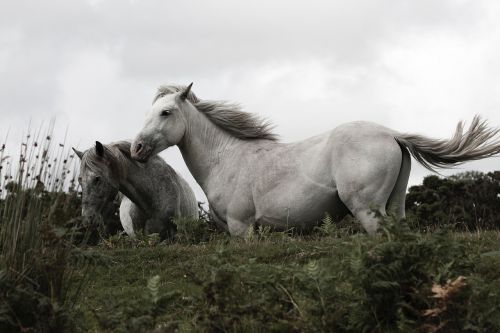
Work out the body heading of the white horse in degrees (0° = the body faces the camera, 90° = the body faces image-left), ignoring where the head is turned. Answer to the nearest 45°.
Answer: approximately 90°

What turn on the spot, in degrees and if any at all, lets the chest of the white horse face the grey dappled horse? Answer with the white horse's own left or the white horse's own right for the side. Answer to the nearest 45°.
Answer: approximately 45° to the white horse's own right

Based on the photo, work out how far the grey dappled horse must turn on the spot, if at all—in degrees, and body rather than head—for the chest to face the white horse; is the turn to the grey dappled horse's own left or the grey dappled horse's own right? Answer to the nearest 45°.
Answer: approximately 90° to the grey dappled horse's own left

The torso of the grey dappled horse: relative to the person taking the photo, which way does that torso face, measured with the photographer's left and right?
facing the viewer and to the left of the viewer

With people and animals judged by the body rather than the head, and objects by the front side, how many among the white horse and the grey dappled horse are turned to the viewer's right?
0
